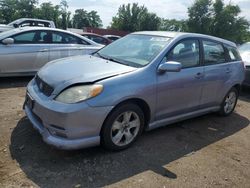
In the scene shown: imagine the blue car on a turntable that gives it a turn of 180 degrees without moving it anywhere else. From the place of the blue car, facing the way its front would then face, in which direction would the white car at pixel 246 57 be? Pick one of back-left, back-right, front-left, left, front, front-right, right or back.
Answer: front

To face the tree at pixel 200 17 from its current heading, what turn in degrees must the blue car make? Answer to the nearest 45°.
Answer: approximately 135° to its right

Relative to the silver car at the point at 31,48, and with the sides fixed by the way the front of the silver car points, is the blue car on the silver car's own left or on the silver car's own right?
on the silver car's own left

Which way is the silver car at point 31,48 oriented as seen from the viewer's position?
to the viewer's left

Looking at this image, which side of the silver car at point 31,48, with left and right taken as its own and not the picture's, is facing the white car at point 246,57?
back

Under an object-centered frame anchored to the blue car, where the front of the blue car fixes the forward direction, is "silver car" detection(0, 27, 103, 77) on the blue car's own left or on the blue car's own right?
on the blue car's own right

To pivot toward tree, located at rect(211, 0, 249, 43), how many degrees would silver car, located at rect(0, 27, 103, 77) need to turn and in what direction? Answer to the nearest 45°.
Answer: approximately 135° to its right

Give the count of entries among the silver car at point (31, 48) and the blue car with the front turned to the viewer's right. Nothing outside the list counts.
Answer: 0

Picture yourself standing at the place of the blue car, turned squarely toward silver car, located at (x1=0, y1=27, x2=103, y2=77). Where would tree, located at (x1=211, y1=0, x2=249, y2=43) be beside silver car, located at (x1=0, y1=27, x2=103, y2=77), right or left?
right

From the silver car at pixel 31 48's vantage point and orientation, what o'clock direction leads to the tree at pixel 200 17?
The tree is roughly at 4 o'clock from the silver car.
